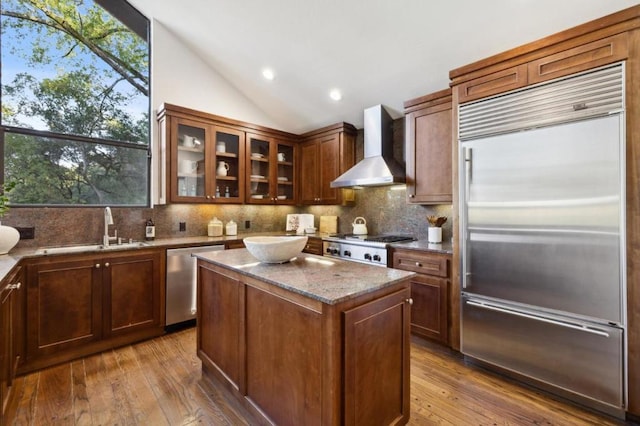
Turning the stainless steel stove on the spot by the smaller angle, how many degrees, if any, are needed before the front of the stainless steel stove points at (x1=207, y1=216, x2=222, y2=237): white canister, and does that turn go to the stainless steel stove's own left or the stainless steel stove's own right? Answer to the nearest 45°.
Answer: approximately 45° to the stainless steel stove's own right

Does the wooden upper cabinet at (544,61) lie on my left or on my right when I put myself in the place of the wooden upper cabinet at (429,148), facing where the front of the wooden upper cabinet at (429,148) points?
on my left

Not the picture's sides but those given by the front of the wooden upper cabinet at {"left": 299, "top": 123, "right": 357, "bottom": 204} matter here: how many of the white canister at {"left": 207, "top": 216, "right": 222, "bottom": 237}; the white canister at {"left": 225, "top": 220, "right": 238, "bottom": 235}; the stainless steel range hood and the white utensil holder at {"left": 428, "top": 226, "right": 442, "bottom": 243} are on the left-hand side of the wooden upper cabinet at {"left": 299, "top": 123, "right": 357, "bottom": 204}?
2

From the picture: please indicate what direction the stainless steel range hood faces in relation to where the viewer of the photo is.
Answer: facing the viewer and to the left of the viewer

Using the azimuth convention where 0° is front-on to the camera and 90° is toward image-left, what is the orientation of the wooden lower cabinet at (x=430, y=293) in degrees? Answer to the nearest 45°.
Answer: approximately 45°

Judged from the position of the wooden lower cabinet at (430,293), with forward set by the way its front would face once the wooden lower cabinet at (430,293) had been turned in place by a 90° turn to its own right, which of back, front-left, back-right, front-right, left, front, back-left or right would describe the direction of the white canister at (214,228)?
front-left

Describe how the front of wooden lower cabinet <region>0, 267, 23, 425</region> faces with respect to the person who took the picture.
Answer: facing to the right of the viewer

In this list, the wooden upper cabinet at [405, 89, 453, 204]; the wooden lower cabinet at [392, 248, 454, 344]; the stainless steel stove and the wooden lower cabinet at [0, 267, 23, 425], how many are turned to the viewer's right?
1

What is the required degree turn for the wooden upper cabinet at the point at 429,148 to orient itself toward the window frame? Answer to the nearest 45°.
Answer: approximately 45° to its right

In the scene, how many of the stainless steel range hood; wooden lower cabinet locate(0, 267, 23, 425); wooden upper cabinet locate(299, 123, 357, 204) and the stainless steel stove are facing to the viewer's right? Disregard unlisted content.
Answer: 1

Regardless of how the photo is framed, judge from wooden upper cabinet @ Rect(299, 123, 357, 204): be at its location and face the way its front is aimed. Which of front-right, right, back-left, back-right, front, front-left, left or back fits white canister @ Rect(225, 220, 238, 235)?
front-right

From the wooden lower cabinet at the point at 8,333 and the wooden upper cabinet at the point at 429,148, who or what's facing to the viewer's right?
the wooden lower cabinet
